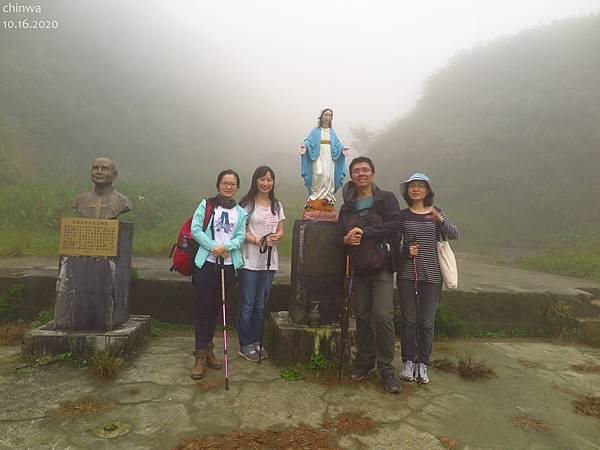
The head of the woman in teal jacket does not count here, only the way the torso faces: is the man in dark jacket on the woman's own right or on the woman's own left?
on the woman's own left

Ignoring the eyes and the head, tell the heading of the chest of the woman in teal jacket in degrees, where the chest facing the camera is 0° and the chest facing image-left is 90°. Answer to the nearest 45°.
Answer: approximately 0°

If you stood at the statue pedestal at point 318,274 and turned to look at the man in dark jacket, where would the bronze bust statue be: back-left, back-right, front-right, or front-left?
back-right

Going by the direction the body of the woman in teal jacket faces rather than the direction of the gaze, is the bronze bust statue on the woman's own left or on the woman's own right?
on the woman's own right

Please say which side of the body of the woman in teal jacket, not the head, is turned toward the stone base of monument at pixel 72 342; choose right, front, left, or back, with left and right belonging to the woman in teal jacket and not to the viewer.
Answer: right

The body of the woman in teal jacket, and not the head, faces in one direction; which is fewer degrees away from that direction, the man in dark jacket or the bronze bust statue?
the man in dark jacket

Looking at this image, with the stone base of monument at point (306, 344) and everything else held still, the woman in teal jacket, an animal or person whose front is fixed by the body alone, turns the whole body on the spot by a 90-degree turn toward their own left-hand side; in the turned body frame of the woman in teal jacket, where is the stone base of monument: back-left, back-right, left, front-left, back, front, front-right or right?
front
